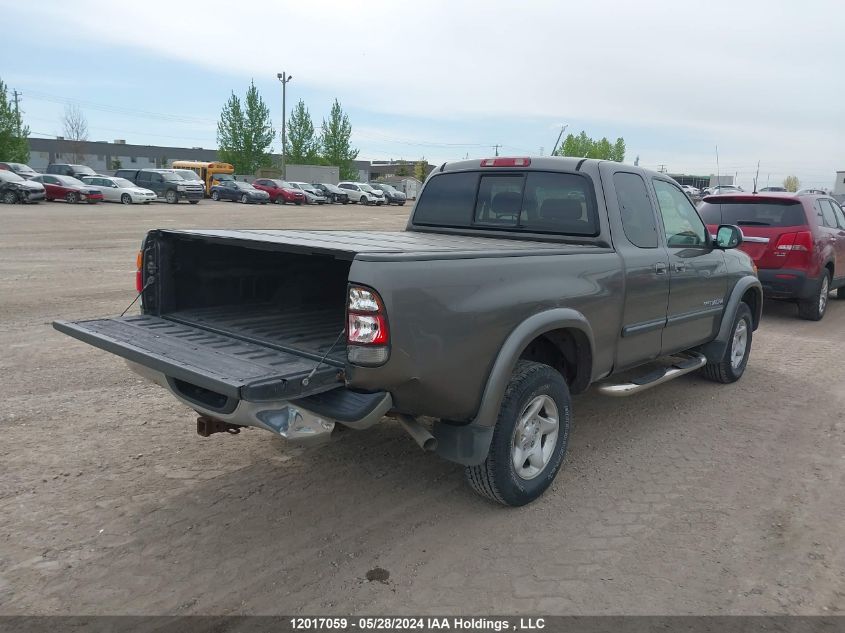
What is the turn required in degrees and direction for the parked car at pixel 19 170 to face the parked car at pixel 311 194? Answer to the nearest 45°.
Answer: approximately 45° to its left

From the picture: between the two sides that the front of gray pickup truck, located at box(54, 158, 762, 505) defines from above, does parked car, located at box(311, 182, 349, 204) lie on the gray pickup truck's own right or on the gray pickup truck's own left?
on the gray pickup truck's own left

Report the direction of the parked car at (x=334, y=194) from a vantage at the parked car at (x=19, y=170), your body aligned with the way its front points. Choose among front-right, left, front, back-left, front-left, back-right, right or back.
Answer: front-left

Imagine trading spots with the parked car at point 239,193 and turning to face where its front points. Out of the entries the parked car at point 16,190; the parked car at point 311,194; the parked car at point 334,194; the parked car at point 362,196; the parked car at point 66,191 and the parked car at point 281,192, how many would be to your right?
2

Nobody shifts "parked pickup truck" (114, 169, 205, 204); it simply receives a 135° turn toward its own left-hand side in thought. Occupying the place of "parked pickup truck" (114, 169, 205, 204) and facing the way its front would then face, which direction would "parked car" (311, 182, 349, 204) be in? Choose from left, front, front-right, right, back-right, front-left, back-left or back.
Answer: front-right

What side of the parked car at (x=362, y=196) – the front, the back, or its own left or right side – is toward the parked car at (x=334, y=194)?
right

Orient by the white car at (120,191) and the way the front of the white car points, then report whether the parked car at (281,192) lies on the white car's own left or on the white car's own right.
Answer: on the white car's own left

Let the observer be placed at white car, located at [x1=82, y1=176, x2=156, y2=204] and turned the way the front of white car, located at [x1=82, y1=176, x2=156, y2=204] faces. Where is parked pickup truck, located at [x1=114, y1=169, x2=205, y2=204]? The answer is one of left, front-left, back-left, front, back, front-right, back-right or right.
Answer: left
